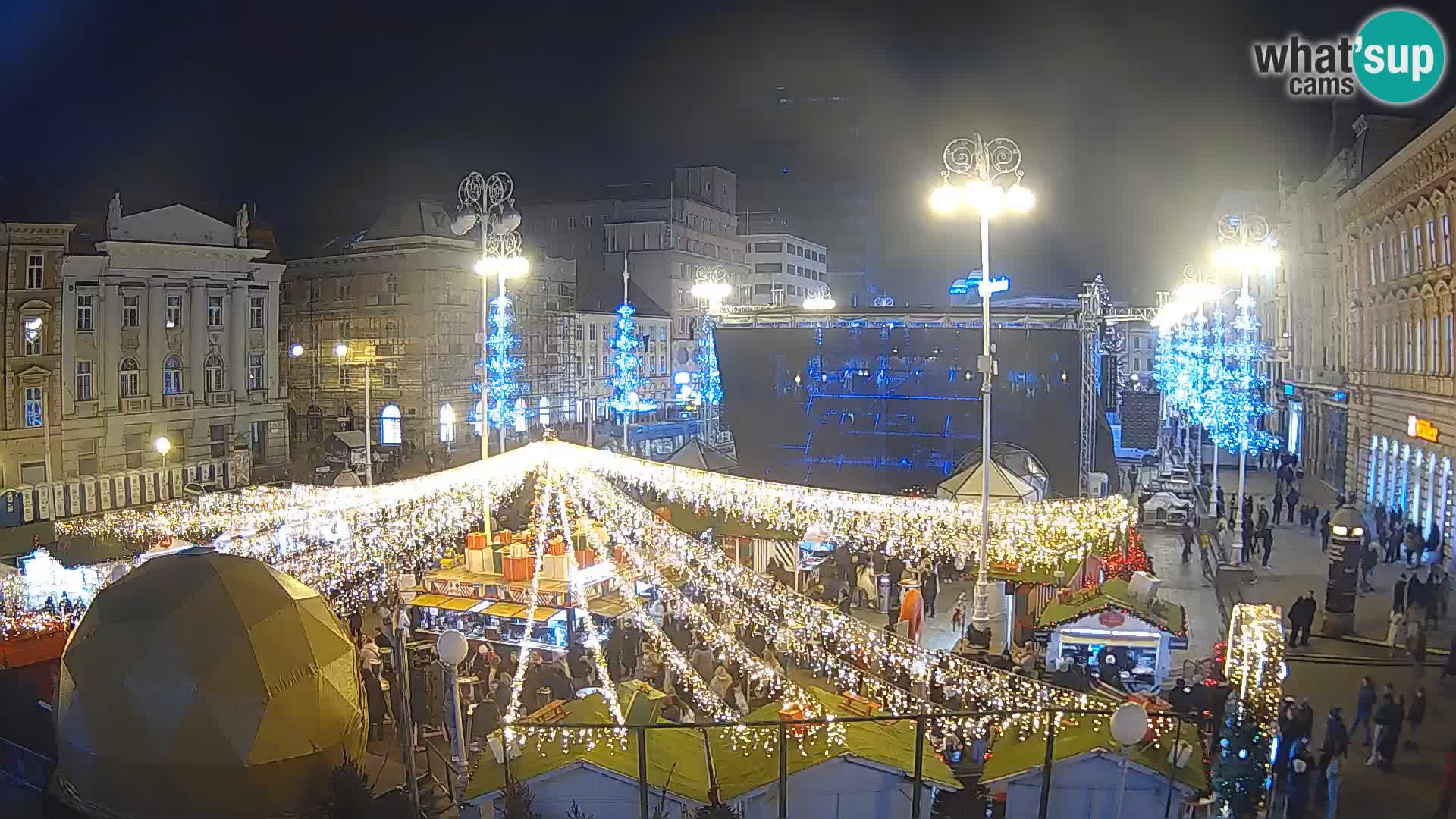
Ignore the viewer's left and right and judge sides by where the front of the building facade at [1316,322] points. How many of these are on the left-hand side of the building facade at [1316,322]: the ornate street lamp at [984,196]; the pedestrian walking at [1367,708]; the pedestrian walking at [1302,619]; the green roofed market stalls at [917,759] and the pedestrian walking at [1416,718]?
5

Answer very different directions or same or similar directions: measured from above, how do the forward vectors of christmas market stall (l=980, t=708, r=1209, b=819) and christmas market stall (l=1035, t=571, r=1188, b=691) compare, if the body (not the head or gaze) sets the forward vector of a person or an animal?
very different directions

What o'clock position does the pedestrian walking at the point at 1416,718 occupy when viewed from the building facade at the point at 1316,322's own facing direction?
The pedestrian walking is roughly at 9 o'clock from the building facade.

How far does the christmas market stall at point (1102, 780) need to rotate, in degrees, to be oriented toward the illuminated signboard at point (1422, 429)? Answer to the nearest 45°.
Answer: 0° — it already faces it

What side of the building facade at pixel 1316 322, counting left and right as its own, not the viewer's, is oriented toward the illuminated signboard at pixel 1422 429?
left

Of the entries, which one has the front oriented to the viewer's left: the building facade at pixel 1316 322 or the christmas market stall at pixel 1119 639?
the building facade

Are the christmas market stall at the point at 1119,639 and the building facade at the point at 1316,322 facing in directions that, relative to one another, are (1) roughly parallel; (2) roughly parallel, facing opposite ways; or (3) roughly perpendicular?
roughly perpendicular

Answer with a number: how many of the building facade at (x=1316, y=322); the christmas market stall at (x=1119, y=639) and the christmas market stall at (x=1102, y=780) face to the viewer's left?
1

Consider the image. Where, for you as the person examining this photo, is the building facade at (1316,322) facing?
facing to the left of the viewer

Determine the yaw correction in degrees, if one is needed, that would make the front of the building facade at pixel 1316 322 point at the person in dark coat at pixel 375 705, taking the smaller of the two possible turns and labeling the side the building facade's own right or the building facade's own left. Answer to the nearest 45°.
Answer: approximately 90° to the building facade's own left

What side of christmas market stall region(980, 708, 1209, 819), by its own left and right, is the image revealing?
back

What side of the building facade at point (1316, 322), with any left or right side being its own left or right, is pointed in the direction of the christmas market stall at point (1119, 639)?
left
